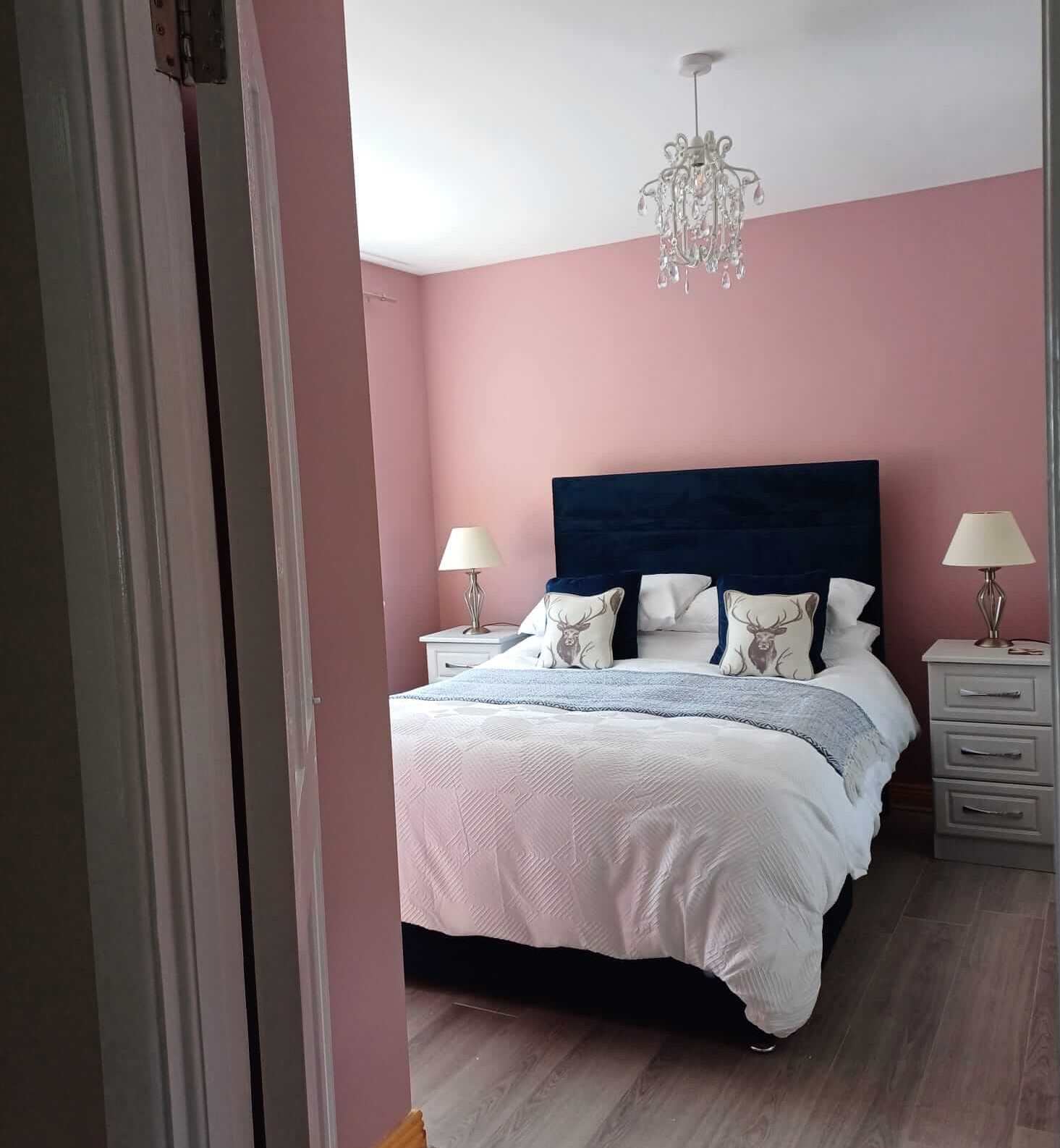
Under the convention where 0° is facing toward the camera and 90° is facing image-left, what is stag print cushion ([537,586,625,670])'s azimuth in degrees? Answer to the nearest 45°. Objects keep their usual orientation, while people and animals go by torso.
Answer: approximately 0°

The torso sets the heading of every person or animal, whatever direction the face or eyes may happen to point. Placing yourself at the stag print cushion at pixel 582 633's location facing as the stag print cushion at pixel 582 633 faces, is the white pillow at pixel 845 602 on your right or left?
on your left

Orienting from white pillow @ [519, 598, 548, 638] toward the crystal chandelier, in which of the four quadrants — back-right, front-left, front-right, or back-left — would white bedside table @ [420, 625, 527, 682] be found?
back-right

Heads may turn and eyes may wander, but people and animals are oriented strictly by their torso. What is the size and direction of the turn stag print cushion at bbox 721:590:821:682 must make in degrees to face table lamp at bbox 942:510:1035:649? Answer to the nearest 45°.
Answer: approximately 90° to its left

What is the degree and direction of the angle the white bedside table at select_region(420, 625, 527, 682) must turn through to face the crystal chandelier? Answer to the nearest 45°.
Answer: approximately 45° to its left

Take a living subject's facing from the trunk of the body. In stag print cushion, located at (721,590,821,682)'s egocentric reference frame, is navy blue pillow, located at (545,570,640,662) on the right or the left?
on its right

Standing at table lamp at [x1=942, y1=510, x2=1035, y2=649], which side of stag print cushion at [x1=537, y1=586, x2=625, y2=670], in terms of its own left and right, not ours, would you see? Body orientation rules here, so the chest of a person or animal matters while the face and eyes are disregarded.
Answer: left

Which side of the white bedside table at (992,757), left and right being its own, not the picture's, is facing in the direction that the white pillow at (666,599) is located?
right
